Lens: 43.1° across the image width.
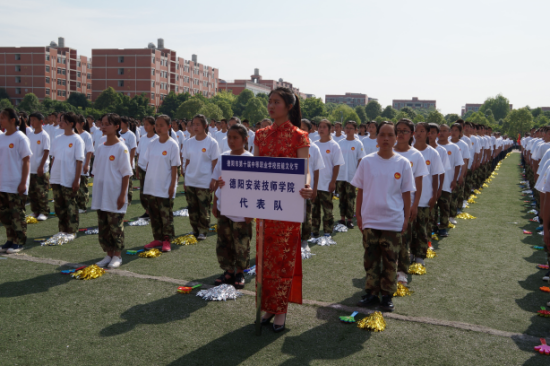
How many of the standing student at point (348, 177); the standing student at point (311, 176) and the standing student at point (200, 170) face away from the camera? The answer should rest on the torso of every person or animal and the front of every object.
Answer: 0

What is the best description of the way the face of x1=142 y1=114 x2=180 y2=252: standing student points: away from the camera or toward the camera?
toward the camera

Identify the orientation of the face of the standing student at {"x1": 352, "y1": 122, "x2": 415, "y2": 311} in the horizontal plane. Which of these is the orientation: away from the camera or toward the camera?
toward the camera

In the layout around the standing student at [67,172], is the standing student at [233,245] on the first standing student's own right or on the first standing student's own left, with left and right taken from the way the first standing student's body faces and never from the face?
on the first standing student's own left

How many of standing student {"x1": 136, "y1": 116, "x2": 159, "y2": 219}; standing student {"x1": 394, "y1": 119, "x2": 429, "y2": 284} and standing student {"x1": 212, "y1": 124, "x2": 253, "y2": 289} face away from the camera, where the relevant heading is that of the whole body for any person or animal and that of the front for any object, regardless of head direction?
0

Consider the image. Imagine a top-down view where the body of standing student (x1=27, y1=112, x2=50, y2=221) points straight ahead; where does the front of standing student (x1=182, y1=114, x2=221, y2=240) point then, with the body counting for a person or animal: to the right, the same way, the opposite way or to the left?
the same way

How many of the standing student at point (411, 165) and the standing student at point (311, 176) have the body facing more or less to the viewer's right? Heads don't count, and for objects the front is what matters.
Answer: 0

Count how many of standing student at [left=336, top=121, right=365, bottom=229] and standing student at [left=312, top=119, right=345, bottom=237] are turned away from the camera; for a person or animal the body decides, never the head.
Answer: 0

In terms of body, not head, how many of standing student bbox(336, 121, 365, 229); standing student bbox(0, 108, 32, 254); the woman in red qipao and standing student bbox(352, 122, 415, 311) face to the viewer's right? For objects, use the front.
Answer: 0

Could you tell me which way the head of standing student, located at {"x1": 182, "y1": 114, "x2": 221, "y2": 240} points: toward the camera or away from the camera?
toward the camera

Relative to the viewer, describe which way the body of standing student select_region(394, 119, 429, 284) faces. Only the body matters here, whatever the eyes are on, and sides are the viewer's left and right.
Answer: facing the viewer and to the left of the viewer

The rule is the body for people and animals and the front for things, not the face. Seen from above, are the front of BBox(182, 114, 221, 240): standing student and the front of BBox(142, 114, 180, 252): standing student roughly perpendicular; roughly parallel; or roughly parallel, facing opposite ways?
roughly parallel

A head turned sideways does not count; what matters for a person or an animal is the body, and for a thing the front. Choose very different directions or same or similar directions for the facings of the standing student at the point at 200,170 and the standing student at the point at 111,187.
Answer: same or similar directions

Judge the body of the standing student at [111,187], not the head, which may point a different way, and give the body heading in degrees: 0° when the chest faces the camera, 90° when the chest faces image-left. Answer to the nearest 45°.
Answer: approximately 45°

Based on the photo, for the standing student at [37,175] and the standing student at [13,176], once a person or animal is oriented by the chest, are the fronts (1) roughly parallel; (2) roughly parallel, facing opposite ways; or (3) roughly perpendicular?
roughly parallel

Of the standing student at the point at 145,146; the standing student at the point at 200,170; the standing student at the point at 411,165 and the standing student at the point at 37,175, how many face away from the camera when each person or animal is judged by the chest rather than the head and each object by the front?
0

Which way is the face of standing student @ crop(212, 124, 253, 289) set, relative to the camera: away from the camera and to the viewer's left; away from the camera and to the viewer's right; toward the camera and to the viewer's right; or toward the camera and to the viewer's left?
toward the camera and to the viewer's left
